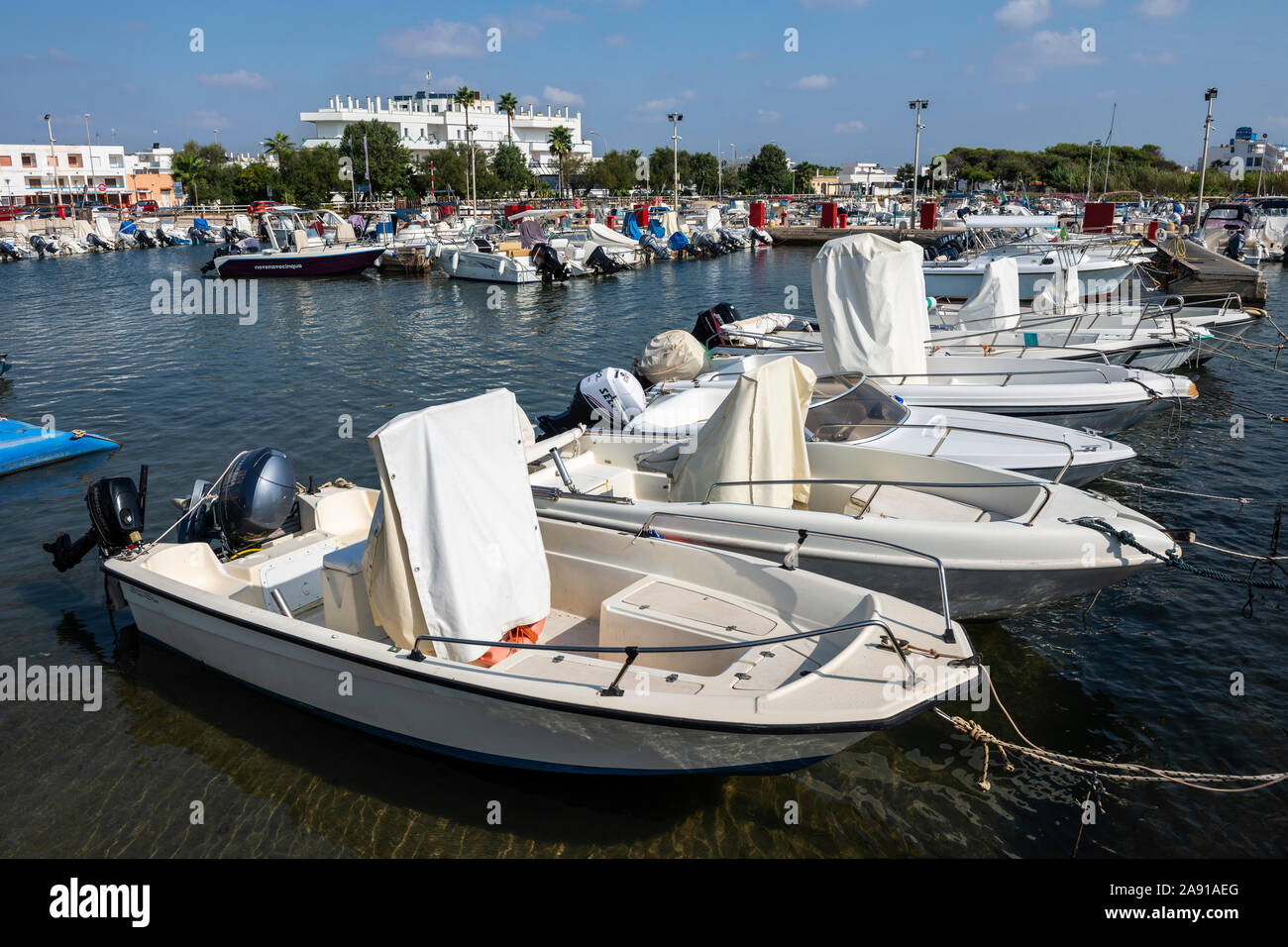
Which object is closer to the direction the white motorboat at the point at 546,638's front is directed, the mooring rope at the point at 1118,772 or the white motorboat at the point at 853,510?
the mooring rope

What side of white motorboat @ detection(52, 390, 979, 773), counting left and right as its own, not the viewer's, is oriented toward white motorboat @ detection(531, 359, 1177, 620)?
left

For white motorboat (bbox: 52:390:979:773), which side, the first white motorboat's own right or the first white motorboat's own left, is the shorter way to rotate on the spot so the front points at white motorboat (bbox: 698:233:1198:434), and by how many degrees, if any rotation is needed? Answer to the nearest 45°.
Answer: approximately 90° to the first white motorboat's own left

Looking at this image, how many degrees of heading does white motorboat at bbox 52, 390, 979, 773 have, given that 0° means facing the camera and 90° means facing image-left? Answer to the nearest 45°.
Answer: approximately 315°
